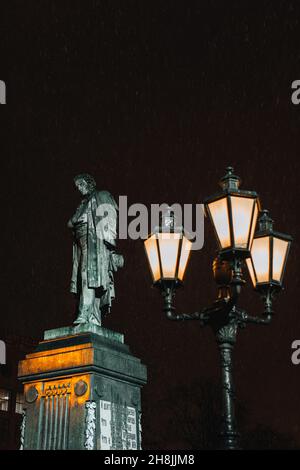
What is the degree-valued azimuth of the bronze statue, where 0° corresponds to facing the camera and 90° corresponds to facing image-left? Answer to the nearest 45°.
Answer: approximately 45°
